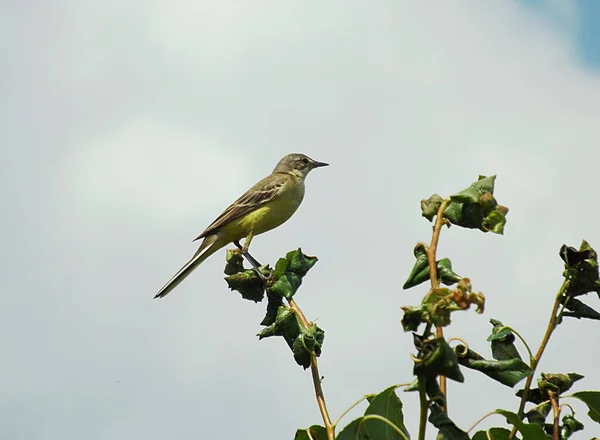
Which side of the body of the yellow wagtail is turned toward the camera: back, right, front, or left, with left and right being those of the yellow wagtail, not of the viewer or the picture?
right
